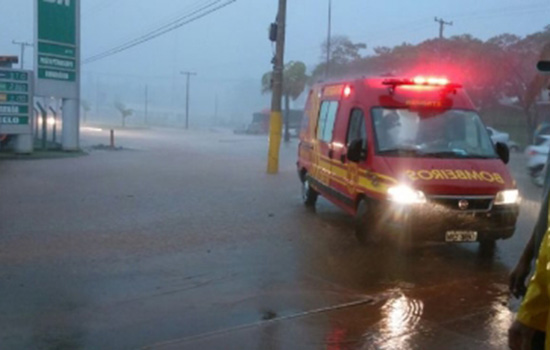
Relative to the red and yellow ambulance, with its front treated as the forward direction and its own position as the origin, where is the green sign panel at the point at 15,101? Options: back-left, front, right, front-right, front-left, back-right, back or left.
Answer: back

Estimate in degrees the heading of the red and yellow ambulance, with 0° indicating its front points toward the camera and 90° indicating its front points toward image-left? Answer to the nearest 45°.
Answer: approximately 315°

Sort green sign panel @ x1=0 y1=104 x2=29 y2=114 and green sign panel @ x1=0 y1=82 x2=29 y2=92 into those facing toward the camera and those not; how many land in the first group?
2

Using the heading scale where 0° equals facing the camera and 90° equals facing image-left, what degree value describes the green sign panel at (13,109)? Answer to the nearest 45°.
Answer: approximately 0°

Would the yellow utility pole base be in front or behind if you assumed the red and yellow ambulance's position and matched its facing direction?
behind

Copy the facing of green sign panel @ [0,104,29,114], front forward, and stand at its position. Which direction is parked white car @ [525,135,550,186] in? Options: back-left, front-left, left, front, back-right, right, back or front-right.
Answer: front-left

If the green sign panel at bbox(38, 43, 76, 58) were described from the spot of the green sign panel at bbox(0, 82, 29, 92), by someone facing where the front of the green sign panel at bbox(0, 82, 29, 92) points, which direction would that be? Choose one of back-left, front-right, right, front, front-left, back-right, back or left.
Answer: back-left

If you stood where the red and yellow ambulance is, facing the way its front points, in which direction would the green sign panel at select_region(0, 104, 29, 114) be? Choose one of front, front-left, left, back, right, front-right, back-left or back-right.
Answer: back
